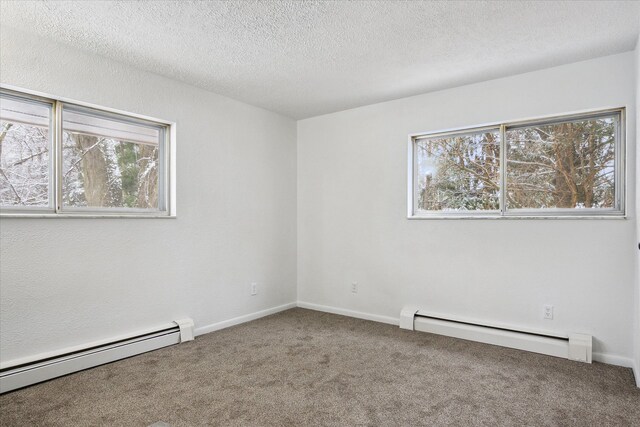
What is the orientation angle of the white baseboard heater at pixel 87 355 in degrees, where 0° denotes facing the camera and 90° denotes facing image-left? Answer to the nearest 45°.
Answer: approximately 315°

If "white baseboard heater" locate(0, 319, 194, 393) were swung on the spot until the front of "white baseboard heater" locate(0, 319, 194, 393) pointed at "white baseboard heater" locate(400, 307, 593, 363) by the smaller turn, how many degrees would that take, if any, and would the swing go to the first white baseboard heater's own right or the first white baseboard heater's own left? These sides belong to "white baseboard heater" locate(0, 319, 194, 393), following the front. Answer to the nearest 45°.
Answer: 0° — it already faces it
